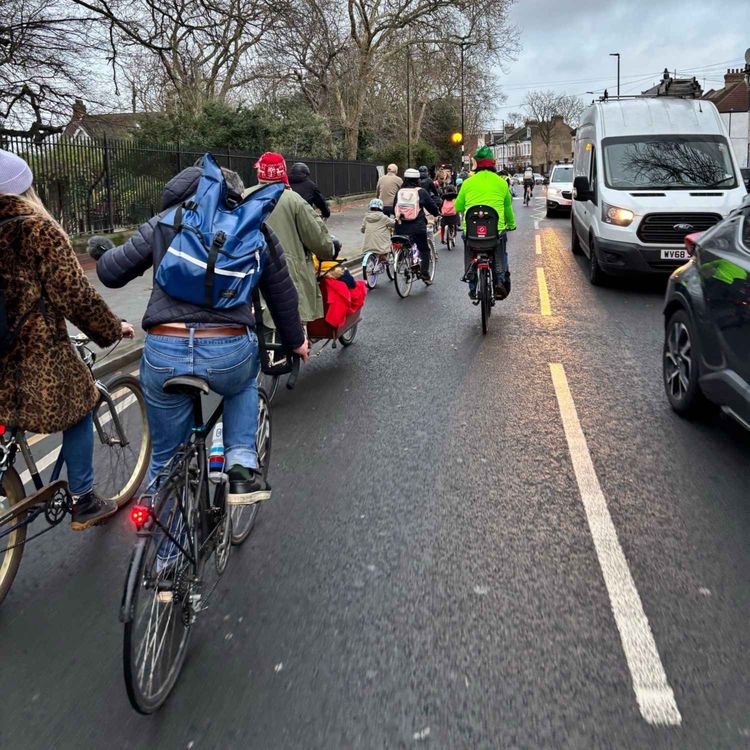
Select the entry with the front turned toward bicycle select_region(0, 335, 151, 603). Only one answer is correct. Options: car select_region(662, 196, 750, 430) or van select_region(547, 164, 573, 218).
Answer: van select_region(547, 164, 573, 218)

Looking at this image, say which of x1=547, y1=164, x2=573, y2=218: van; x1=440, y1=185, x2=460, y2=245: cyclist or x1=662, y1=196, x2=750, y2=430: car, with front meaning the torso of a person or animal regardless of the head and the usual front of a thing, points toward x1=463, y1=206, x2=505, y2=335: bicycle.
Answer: x1=547, y1=164, x2=573, y2=218: van

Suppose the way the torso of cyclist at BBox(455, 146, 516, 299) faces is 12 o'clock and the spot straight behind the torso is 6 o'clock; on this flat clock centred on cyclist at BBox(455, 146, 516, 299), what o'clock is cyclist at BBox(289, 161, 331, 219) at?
cyclist at BBox(289, 161, 331, 219) is roughly at 9 o'clock from cyclist at BBox(455, 146, 516, 299).

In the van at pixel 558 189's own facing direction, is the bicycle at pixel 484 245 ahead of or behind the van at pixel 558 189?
ahead

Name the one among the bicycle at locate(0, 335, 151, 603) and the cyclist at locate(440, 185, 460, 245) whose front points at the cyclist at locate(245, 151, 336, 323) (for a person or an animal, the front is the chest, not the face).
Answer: the bicycle

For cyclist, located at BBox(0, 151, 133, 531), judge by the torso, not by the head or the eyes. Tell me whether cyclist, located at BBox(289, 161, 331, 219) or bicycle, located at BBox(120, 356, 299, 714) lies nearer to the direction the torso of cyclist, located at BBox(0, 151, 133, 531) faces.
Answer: the cyclist

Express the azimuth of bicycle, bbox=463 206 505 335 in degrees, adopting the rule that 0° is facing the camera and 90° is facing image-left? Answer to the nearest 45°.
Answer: approximately 180°

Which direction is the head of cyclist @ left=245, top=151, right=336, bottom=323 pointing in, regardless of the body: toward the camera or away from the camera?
away from the camera

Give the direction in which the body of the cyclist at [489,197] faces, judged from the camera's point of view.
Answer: away from the camera

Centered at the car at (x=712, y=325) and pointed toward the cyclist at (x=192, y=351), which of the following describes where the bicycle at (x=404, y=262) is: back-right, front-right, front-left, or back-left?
back-right

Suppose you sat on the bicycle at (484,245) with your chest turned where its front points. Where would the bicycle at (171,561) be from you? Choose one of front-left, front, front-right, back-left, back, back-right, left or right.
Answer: back

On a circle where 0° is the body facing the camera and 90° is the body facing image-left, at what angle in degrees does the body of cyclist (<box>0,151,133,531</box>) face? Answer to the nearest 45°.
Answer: approximately 225°

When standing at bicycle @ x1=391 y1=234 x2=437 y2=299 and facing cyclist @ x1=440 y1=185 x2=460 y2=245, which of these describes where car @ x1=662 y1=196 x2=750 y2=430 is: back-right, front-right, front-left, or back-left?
back-right
